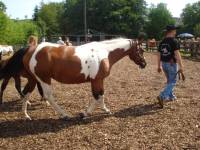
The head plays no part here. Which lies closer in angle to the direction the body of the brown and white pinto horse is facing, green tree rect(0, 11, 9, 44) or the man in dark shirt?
the man in dark shirt

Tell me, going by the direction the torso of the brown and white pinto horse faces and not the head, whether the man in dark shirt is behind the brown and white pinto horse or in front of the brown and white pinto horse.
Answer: in front

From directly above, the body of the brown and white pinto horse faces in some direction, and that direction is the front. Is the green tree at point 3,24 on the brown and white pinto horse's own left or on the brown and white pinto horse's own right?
on the brown and white pinto horse's own left

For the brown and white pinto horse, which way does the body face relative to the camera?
to the viewer's right
